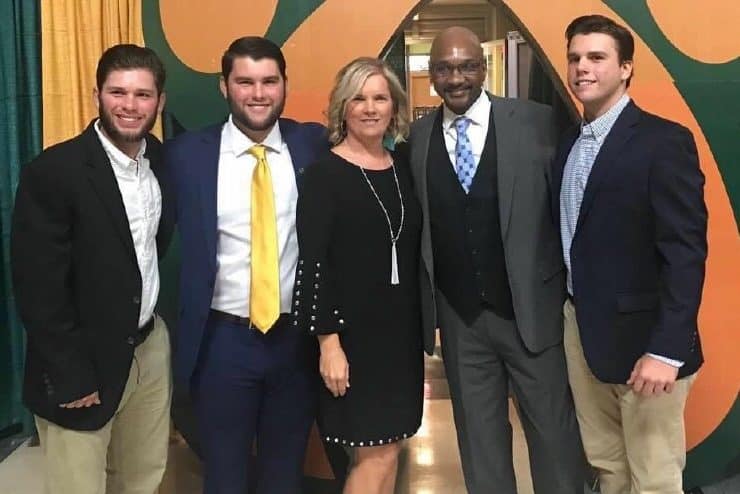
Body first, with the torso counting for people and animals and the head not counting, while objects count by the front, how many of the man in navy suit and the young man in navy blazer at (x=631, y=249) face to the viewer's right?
0

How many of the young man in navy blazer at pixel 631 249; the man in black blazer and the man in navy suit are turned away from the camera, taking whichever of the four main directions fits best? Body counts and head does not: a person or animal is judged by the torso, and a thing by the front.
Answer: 0

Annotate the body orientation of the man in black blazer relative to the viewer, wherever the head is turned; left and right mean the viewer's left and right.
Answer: facing the viewer and to the right of the viewer

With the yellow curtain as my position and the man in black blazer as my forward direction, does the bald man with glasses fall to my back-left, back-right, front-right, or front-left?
front-left

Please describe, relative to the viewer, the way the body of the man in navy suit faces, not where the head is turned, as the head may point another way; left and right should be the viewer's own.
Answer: facing the viewer

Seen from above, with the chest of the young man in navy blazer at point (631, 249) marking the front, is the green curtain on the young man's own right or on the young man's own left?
on the young man's own right

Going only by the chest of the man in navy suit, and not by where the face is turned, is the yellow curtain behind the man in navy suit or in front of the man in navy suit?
behind

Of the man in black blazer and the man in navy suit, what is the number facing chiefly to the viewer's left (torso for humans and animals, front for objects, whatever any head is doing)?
0

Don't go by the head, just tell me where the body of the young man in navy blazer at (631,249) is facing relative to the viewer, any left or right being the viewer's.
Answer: facing the viewer and to the left of the viewer
